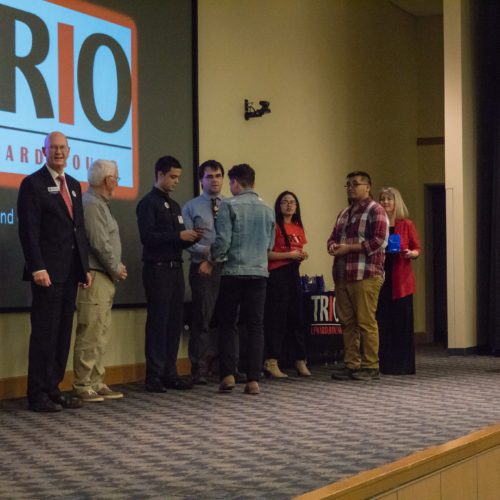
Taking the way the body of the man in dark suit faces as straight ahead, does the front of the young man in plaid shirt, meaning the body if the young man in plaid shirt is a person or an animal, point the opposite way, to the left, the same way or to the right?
to the right

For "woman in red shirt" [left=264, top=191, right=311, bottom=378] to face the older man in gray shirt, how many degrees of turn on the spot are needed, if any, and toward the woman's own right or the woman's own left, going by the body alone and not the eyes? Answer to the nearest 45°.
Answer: approximately 90° to the woman's own right

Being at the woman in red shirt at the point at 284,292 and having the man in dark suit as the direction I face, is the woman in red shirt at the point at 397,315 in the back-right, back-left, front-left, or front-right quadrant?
back-left

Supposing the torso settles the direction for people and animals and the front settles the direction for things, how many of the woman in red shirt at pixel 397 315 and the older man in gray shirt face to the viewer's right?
1

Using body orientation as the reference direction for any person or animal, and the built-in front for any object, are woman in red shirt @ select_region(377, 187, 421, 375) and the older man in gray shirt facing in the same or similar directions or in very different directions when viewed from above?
very different directions

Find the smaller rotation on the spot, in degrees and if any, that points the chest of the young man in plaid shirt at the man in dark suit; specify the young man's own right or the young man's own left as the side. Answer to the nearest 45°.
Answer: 0° — they already face them

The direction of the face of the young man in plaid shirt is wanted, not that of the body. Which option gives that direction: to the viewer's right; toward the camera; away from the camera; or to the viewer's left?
to the viewer's left

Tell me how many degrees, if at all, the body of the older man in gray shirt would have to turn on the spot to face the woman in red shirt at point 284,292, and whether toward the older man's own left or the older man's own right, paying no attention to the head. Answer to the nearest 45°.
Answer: approximately 45° to the older man's own left

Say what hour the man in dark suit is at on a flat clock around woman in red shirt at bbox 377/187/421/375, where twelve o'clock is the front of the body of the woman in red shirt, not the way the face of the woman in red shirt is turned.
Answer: The man in dark suit is roughly at 12 o'clock from the woman in red shirt.

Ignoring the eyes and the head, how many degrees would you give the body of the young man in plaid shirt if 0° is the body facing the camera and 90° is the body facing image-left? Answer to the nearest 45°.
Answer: approximately 45°

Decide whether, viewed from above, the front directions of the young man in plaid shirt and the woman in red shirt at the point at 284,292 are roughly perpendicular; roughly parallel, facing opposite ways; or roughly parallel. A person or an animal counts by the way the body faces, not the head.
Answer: roughly perpendicular

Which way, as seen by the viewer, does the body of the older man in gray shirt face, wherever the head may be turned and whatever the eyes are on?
to the viewer's right

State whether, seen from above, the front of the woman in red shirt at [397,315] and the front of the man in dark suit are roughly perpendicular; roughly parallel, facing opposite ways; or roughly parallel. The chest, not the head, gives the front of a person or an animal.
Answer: roughly perpendicular
